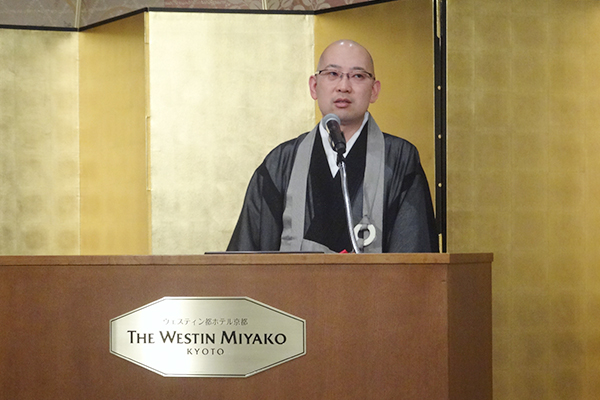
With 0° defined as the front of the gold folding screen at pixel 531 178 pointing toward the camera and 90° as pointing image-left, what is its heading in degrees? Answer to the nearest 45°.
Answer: approximately 0°

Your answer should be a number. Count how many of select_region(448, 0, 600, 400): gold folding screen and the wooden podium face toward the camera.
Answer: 2

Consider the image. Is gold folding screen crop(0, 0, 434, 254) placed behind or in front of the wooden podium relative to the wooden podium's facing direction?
behind

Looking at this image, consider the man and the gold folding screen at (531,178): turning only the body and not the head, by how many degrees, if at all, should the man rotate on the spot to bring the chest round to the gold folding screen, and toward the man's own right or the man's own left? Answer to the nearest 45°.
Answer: approximately 90° to the man's own left

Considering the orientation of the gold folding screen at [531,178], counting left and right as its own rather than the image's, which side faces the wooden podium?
front

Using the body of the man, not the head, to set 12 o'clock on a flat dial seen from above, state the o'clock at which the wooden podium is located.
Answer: The wooden podium is roughly at 12 o'clock from the man.

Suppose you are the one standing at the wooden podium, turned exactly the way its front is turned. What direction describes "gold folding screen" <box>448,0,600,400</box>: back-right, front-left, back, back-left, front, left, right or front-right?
back-left

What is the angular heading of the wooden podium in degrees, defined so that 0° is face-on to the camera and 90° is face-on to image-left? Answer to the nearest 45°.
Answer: approximately 0°

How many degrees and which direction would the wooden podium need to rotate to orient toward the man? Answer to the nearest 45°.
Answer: approximately 180°

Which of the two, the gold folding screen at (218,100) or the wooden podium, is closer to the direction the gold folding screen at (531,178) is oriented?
the wooden podium

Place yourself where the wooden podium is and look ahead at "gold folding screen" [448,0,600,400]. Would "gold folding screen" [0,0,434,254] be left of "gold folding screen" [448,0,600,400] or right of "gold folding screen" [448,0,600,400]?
left
